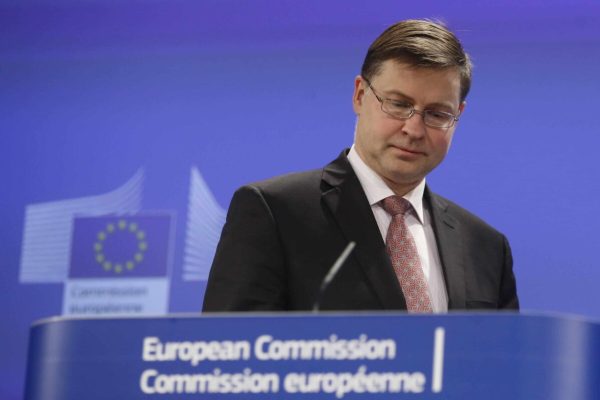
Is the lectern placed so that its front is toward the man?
no

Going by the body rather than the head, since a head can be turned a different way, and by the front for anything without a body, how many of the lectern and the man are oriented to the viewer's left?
0

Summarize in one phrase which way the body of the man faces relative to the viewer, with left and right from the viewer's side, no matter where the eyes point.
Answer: facing the viewer and to the right of the viewer

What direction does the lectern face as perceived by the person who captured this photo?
facing the viewer
